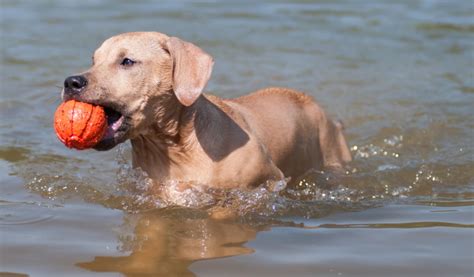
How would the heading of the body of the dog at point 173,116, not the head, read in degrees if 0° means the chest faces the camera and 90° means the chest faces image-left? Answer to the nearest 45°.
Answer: approximately 45°
